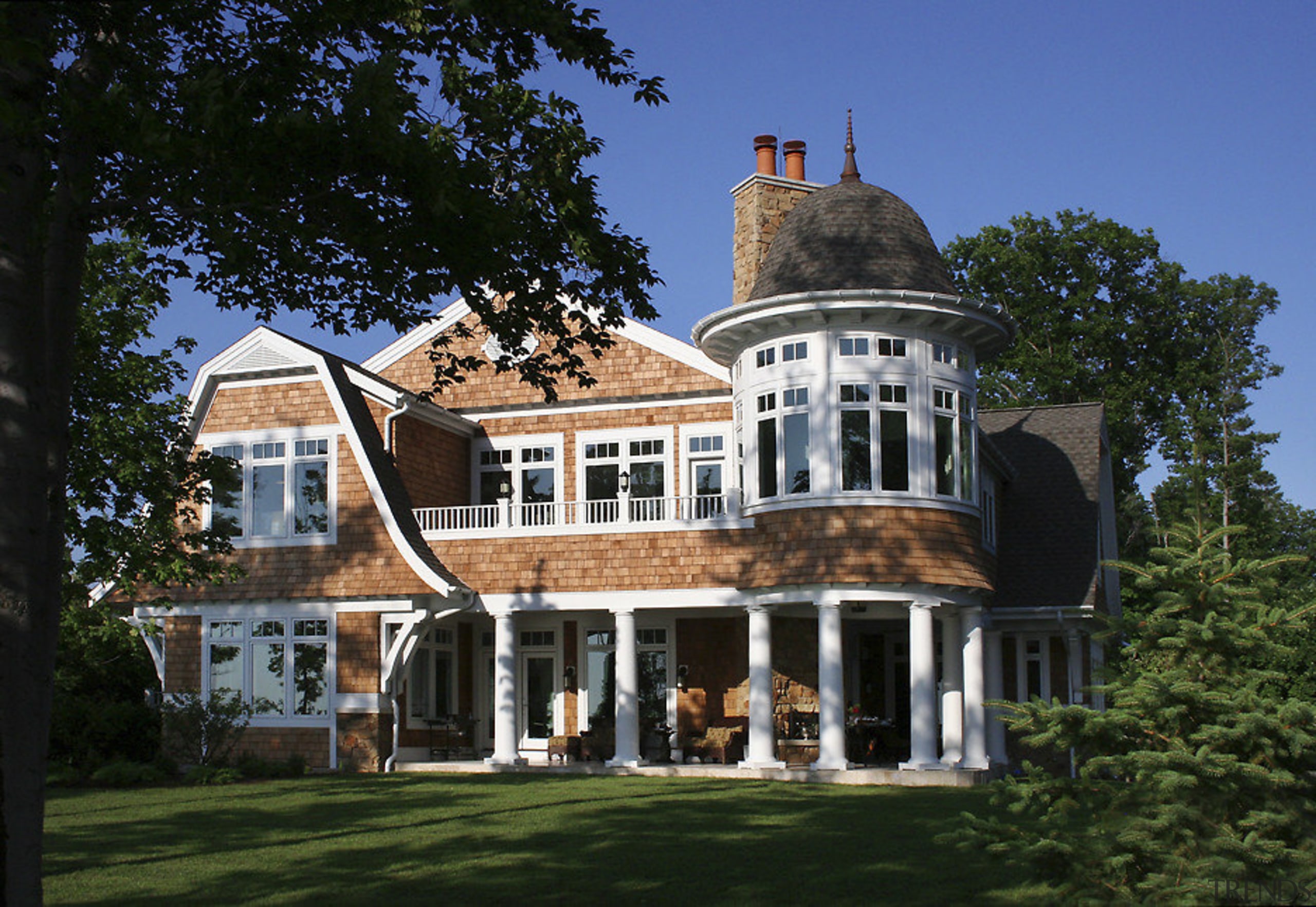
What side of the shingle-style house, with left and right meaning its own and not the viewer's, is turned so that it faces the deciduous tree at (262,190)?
front

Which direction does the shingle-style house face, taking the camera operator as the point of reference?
facing the viewer

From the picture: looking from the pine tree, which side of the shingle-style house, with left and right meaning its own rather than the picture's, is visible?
front
